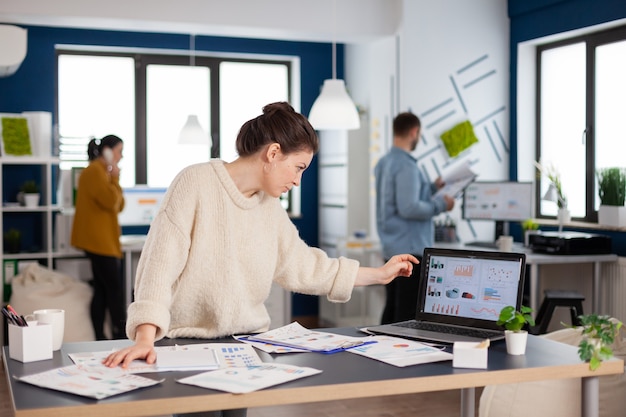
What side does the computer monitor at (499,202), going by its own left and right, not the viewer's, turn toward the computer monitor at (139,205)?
right

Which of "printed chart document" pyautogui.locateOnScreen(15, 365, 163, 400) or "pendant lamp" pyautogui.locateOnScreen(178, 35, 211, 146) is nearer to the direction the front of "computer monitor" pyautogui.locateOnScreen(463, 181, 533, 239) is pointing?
the printed chart document

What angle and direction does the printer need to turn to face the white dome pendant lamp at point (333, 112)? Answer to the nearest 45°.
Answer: approximately 45° to its right

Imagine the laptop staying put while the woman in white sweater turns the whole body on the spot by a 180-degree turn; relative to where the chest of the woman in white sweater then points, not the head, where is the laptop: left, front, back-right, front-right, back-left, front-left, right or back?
back-right

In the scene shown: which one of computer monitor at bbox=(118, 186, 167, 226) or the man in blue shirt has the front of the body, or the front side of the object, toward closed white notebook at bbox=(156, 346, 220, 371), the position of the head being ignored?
the computer monitor

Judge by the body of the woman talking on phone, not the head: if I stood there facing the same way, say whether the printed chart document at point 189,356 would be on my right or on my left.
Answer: on my right

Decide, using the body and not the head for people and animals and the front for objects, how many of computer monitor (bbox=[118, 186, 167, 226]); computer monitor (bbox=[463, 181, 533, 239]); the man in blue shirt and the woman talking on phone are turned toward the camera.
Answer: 2

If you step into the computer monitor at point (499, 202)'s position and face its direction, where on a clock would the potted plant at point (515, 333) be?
The potted plant is roughly at 12 o'clock from the computer monitor.

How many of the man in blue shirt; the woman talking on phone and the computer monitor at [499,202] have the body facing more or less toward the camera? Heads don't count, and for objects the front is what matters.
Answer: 1

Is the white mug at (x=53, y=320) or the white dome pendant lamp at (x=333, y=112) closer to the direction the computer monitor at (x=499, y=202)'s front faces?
the white mug

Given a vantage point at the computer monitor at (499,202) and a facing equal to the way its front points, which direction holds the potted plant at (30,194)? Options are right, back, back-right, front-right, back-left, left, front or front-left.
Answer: right

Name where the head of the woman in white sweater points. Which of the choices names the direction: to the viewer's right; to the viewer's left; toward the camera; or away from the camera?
to the viewer's right

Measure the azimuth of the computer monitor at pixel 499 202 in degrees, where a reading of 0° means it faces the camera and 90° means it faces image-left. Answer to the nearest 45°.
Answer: approximately 0°

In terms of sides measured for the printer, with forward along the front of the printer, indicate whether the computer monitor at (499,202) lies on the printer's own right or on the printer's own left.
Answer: on the printer's own right

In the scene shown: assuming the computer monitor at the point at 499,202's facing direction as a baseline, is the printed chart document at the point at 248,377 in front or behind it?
in front

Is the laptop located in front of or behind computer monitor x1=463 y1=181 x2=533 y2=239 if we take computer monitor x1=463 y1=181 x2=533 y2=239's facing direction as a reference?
in front
